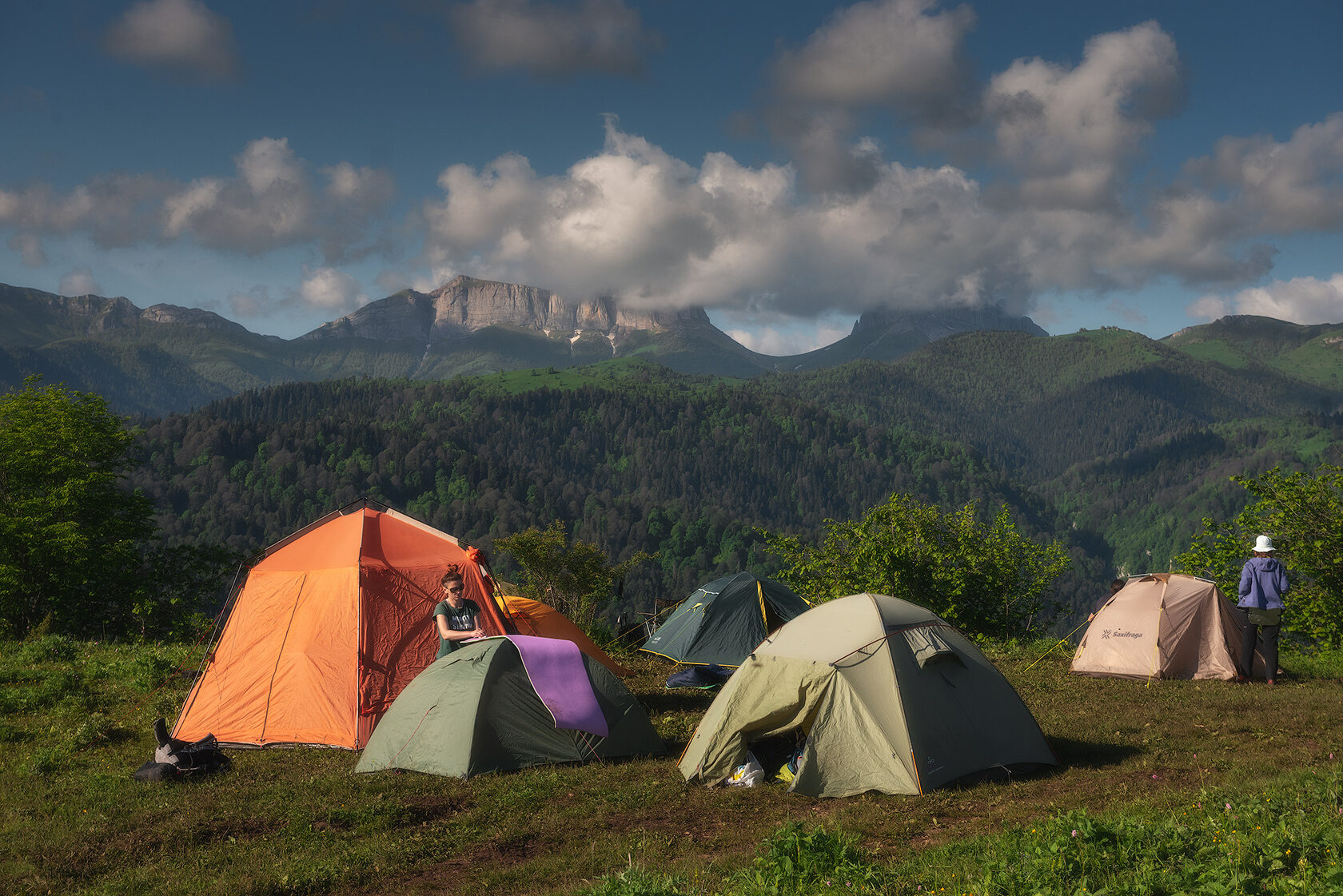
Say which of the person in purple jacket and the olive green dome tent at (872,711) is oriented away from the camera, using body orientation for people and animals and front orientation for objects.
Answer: the person in purple jacket

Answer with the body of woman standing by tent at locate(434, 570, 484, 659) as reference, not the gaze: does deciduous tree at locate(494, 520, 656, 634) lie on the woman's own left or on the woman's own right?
on the woman's own left

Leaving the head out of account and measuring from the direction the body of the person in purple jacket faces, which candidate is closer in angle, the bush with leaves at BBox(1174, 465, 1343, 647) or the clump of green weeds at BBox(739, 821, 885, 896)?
the bush with leaves

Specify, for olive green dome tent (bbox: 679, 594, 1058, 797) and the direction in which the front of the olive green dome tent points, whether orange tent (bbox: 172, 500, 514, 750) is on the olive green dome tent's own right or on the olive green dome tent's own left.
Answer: on the olive green dome tent's own right

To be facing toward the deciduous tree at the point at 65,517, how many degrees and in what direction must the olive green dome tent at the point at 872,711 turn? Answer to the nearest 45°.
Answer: approximately 90° to its right

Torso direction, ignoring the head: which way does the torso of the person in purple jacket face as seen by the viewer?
away from the camera

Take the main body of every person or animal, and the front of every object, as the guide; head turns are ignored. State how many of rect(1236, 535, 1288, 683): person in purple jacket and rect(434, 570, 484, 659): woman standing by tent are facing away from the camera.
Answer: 1

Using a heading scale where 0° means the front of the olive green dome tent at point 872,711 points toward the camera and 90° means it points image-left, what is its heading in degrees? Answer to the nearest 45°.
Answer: approximately 45°

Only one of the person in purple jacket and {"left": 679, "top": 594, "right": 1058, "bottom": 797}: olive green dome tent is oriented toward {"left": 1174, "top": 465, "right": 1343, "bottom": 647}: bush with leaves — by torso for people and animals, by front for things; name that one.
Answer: the person in purple jacket

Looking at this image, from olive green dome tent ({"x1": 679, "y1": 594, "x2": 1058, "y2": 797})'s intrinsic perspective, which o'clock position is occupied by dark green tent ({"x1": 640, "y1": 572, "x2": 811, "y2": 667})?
The dark green tent is roughly at 4 o'clock from the olive green dome tent.

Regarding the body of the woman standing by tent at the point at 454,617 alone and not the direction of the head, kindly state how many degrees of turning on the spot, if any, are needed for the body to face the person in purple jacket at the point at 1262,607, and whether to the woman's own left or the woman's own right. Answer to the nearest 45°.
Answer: approximately 45° to the woman's own left

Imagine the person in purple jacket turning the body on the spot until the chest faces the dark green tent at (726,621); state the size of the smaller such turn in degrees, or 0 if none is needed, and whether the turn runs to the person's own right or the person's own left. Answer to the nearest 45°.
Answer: approximately 90° to the person's own left
